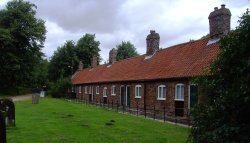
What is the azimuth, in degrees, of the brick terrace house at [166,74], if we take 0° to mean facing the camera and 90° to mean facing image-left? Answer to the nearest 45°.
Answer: approximately 45°
